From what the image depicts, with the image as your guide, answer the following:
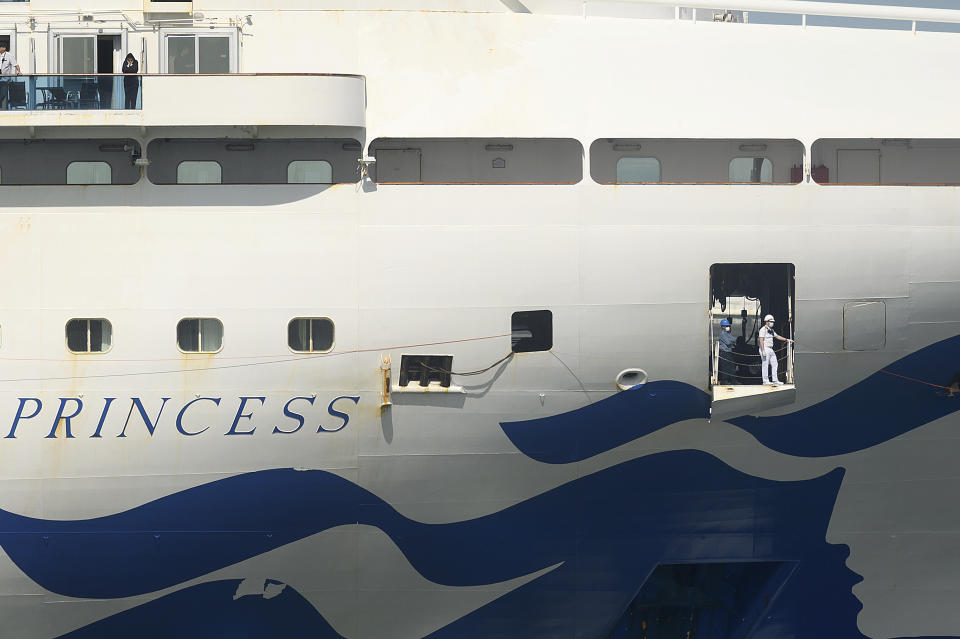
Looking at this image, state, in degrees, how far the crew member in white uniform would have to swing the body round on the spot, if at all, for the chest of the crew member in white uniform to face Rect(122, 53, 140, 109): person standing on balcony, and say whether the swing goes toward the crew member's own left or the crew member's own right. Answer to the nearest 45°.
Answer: approximately 135° to the crew member's own right

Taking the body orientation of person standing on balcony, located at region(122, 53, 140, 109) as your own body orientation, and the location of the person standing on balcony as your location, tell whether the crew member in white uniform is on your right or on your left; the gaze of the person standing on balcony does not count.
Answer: on your left

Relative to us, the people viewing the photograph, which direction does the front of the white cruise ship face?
facing to the right of the viewer

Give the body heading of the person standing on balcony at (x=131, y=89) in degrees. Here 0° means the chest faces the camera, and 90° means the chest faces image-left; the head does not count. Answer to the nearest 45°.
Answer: approximately 0°

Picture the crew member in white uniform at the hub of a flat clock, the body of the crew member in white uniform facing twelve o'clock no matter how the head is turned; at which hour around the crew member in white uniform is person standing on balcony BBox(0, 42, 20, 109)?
The person standing on balcony is roughly at 4 o'clock from the crew member in white uniform.
